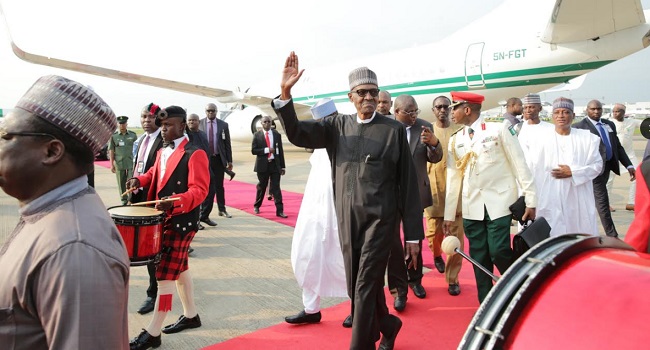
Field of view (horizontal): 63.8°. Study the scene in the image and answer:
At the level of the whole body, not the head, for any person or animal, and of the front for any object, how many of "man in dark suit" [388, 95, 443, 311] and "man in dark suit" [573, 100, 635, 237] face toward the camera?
2

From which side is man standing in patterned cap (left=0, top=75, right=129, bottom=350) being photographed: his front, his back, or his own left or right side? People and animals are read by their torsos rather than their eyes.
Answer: left

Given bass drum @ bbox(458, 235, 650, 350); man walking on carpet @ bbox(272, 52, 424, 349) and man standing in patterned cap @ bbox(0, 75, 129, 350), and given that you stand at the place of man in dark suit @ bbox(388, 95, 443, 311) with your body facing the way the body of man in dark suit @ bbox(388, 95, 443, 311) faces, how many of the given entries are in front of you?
3

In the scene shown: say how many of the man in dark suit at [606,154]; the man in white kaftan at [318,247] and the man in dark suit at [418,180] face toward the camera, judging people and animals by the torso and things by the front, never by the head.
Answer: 2

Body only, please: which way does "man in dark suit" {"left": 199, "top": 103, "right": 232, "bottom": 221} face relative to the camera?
toward the camera

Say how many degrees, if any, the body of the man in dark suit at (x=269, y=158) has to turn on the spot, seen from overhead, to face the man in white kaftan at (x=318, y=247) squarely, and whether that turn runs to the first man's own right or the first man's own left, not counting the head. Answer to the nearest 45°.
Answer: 0° — they already face them

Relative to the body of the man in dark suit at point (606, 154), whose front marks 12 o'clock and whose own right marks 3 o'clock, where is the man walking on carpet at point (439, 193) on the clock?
The man walking on carpet is roughly at 1 o'clock from the man in dark suit.

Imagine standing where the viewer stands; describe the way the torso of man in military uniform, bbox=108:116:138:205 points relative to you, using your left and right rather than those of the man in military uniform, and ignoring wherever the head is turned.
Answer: facing the viewer

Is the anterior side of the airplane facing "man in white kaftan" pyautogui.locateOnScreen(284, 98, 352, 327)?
no

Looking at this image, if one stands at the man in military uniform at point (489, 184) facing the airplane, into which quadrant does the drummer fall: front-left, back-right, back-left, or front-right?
back-left

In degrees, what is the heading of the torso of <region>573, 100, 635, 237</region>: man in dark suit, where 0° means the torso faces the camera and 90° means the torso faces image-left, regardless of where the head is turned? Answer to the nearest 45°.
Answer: approximately 0°

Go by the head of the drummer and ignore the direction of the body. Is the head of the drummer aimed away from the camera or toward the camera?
toward the camera

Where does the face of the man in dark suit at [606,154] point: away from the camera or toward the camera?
toward the camera
